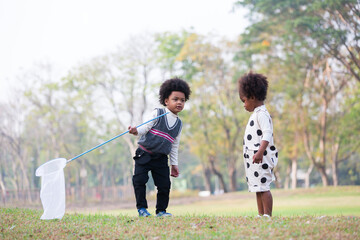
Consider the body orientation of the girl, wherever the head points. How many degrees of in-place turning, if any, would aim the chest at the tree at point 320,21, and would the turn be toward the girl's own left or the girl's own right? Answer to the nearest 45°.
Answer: approximately 90° to the girl's own right

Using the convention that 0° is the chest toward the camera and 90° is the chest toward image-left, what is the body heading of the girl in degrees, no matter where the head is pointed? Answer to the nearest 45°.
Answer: approximately 90°

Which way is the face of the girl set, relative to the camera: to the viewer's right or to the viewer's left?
to the viewer's left
